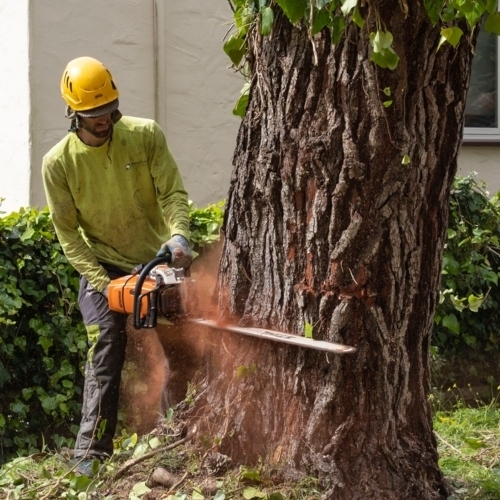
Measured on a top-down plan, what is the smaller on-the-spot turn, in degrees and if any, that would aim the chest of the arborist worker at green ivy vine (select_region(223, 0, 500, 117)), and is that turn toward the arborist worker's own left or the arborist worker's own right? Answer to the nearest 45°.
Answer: approximately 45° to the arborist worker's own left

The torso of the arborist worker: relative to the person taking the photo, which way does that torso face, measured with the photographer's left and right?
facing the viewer

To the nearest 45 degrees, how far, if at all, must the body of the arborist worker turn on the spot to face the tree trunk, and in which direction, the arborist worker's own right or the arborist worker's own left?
approximately 45° to the arborist worker's own left

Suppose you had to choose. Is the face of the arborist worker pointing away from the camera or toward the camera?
toward the camera

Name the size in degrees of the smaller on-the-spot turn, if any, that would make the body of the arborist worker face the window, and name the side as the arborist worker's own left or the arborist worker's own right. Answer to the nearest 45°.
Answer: approximately 135° to the arborist worker's own left

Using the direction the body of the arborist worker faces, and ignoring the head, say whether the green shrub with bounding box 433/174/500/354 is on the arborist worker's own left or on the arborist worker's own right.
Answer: on the arborist worker's own left

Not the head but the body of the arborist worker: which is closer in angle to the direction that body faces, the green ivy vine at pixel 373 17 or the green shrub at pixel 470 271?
the green ivy vine
